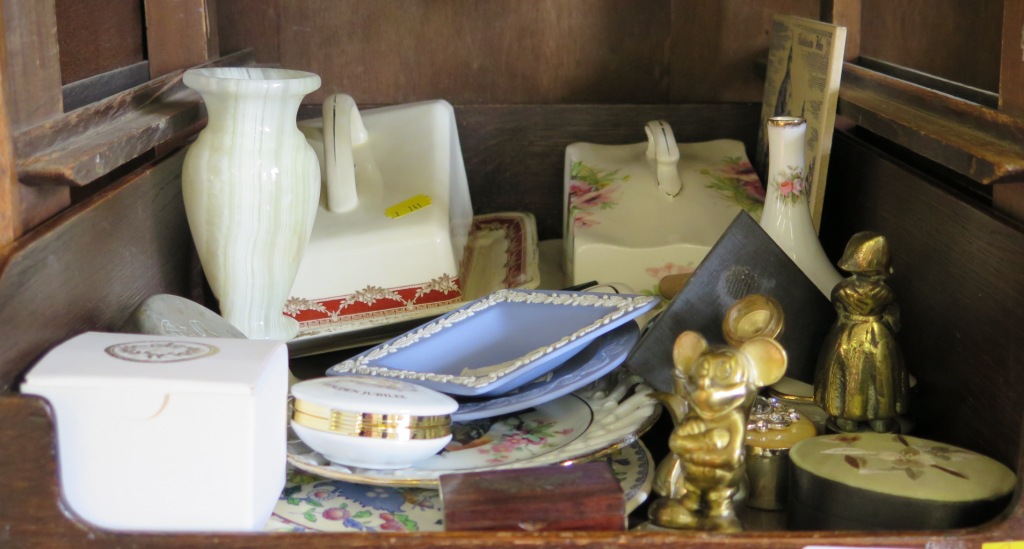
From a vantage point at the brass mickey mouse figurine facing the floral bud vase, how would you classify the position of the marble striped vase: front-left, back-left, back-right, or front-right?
front-left

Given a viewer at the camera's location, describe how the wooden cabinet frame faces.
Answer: facing the viewer
